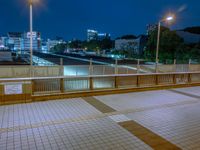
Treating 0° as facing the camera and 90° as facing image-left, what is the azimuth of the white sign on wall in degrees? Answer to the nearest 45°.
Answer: approximately 0°

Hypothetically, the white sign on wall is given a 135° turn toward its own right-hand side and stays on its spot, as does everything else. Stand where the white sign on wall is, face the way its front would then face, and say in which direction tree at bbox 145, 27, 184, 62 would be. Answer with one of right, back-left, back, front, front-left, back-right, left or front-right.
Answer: right
